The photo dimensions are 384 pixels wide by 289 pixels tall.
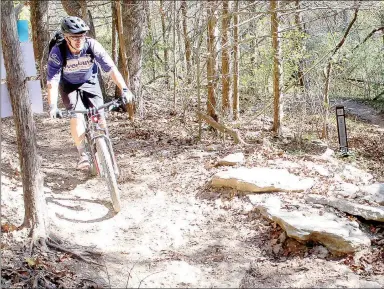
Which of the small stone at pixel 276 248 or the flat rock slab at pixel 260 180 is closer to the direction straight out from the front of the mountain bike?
the small stone

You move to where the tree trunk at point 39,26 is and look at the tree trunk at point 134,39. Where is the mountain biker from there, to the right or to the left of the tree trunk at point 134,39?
right

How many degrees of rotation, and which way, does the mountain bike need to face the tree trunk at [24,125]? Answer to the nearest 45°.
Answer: approximately 45° to its right

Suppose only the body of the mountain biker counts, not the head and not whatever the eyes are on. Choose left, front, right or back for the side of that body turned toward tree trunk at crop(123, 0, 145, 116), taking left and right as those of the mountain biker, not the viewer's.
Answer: back

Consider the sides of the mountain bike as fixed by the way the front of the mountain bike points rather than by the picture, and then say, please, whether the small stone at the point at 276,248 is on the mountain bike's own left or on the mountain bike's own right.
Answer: on the mountain bike's own left

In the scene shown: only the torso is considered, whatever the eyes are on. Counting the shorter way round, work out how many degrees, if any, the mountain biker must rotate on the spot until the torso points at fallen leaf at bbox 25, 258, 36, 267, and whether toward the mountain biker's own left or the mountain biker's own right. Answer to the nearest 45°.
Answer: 0° — they already face it

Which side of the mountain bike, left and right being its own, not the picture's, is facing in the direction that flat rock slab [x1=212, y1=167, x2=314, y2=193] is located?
left

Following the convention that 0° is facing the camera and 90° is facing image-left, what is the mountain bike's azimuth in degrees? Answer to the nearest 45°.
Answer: approximately 0°

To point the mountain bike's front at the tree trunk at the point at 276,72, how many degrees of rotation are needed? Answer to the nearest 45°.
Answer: approximately 135° to its left

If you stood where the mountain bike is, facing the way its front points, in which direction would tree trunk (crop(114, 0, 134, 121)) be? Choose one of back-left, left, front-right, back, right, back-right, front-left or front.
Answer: back

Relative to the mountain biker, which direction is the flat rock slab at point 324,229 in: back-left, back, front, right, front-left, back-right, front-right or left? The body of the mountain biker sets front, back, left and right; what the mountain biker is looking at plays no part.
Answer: front-left

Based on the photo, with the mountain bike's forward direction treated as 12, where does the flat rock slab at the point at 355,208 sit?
The flat rock slab is roughly at 10 o'clock from the mountain bike.

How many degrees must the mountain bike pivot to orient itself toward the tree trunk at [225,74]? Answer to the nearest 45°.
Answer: approximately 135° to its left

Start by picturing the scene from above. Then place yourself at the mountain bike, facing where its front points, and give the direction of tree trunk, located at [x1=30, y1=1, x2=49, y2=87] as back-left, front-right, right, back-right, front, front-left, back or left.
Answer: back

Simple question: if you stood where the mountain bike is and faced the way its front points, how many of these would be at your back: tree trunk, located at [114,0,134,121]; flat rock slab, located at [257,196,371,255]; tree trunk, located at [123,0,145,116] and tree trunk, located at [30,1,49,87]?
3

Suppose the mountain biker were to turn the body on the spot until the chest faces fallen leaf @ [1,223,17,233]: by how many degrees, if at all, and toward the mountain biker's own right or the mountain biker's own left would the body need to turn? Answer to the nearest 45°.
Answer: approximately 45° to the mountain biker's own right
